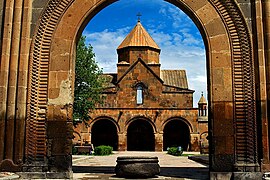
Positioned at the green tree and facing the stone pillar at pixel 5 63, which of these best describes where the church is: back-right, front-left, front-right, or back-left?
back-left

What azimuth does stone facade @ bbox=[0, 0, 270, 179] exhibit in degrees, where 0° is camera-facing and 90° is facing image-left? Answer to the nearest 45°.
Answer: approximately 0°

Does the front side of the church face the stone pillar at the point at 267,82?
yes

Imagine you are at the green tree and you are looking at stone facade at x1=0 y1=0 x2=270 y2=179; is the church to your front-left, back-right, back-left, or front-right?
back-left

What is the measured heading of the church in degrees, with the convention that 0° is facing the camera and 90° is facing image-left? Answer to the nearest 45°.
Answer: approximately 0°

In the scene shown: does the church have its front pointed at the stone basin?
yes

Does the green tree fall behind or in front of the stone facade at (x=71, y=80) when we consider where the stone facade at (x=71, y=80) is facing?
behind

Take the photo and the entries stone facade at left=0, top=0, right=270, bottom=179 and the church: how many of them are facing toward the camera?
2
